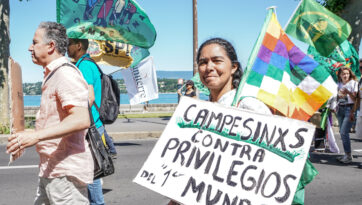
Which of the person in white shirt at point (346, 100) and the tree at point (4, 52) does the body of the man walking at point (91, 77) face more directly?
the tree

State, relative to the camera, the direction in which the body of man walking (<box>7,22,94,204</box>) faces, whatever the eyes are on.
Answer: to the viewer's left

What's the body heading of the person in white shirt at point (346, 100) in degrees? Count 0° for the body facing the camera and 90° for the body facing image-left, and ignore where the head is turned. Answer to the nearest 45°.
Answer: approximately 45°

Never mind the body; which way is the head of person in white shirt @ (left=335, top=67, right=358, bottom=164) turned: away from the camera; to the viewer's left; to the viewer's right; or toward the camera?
toward the camera

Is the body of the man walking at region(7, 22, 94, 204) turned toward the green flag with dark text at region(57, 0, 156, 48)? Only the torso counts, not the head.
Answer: no

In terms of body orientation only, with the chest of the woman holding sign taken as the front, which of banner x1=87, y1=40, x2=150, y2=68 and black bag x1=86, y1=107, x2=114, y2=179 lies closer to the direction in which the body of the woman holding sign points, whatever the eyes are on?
the black bag

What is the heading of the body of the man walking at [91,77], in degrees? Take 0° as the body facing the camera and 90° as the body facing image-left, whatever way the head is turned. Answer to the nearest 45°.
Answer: approximately 90°

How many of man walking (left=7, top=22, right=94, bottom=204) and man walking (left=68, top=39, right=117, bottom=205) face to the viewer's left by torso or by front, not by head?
2

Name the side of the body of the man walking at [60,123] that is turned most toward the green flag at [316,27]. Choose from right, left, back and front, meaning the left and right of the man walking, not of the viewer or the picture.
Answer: back

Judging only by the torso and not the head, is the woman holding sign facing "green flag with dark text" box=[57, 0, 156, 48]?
no

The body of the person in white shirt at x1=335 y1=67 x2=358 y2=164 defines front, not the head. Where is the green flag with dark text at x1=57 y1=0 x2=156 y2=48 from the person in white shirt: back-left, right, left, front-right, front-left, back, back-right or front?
front

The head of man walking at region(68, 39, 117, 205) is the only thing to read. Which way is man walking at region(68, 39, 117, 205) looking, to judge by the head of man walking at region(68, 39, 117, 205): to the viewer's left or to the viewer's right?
to the viewer's left
